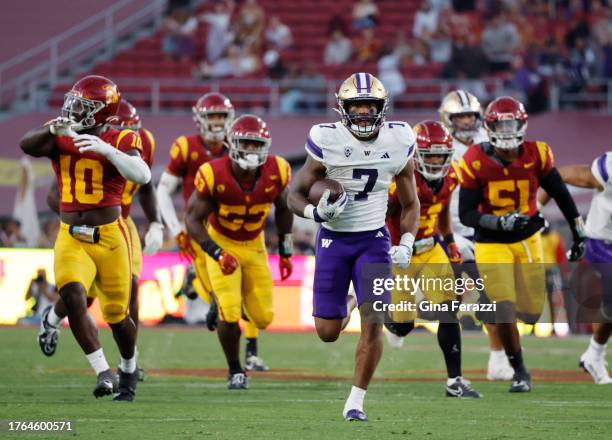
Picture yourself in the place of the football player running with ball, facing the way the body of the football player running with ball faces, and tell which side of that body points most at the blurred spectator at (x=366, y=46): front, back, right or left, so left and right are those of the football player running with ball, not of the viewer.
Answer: back

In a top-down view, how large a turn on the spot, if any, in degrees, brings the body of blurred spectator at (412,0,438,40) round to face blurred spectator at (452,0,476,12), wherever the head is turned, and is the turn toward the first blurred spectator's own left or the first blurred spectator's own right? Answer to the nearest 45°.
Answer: approximately 135° to the first blurred spectator's own left

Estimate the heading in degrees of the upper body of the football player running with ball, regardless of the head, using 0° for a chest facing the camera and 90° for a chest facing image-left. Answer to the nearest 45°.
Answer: approximately 0°

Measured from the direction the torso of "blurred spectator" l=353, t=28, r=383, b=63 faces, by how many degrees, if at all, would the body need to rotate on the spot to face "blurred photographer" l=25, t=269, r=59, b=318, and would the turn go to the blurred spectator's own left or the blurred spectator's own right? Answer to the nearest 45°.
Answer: approximately 45° to the blurred spectator's own right

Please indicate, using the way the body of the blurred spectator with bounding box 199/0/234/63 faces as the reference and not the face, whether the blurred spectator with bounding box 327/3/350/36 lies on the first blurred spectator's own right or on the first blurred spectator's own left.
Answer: on the first blurred spectator's own left

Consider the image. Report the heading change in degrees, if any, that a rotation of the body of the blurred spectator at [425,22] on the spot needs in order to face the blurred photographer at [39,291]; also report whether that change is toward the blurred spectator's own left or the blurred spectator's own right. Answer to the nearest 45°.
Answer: approximately 45° to the blurred spectator's own right

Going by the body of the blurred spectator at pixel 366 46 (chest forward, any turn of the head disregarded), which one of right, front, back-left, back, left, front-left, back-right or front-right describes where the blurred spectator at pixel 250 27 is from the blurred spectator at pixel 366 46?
right
